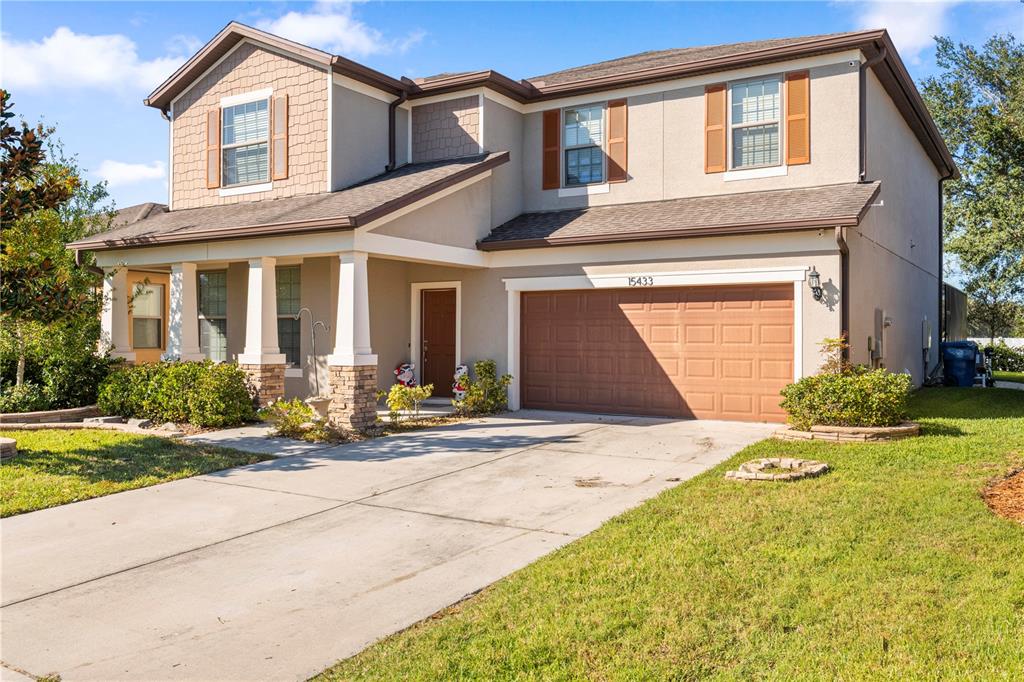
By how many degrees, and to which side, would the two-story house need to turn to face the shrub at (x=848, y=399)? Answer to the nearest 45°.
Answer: approximately 90° to its left

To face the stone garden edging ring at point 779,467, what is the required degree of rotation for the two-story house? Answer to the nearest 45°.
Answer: approximately 45° to its left

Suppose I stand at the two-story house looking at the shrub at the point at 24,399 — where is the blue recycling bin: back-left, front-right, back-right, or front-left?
back-right

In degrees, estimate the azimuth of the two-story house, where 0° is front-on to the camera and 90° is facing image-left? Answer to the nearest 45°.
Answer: approximately 45°

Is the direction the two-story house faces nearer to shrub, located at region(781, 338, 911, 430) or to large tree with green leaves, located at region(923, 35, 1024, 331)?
the shrub

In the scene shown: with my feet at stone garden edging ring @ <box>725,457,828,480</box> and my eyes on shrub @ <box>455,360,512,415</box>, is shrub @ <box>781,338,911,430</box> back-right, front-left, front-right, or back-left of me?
front-right

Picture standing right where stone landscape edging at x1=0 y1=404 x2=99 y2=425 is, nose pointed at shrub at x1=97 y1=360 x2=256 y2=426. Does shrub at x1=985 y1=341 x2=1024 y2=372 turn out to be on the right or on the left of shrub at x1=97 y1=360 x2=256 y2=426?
left

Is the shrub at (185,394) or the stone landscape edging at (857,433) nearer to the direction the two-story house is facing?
the shrub

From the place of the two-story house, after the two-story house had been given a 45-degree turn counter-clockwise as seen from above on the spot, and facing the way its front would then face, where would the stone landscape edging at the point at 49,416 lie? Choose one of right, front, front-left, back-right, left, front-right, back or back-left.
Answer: right

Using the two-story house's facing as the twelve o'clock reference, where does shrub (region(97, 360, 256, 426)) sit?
The shrub is roughly at 1 o'clock from the two-story house.

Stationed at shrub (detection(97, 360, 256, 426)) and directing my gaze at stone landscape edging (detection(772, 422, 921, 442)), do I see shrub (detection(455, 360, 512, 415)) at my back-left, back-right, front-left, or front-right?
front-left

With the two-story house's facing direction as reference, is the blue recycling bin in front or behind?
behind

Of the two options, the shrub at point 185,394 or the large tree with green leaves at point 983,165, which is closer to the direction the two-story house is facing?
the shrub
